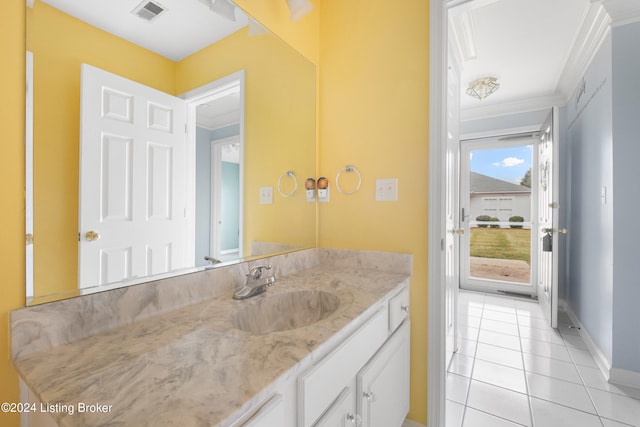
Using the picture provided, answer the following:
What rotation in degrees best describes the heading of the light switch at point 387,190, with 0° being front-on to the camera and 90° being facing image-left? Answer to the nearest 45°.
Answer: approximately 0°

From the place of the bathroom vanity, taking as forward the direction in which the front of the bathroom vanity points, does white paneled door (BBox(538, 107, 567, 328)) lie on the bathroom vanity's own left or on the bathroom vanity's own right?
on the bathroom vanity's own left

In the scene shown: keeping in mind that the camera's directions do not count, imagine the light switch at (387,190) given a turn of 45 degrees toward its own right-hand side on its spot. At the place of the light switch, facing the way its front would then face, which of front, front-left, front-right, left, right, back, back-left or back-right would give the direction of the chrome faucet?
front

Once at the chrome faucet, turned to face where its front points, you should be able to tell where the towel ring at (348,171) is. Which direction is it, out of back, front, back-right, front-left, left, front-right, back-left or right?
left

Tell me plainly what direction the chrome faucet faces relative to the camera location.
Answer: facing the viewer and to the right of the viewer

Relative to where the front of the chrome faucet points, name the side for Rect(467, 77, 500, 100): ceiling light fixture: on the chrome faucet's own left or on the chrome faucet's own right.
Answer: on the chrome faucet's own left

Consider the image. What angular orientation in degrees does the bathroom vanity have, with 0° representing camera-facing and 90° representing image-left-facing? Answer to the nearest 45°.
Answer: approximately 315°

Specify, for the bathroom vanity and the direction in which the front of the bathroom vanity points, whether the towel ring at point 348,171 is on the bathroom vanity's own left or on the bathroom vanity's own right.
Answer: on the bathroom vanity's own left

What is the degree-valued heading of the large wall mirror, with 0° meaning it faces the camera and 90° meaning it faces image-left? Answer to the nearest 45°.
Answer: approximately 315°
